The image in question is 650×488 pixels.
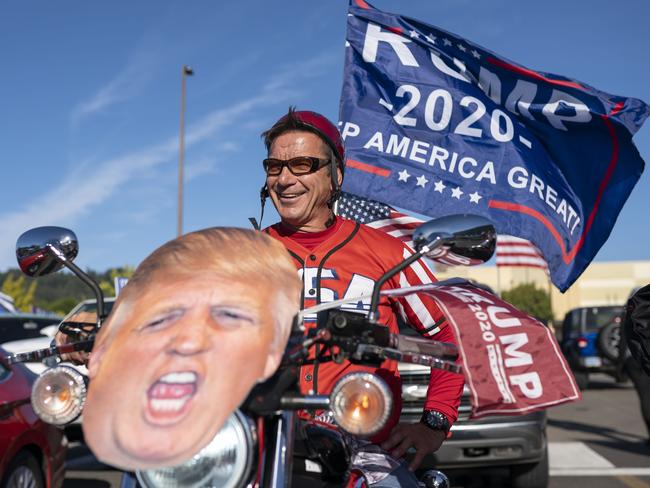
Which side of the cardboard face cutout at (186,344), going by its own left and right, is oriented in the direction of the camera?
front

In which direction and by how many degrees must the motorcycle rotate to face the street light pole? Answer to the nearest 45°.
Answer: approximately 135° to its right

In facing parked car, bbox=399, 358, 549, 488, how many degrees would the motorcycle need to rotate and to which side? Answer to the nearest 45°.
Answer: approximately 180°

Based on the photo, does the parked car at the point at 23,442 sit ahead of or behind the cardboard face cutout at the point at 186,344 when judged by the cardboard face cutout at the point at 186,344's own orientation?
behind

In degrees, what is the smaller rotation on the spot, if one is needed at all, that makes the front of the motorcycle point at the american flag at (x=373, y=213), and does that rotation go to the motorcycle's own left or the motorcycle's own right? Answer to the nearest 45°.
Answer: approximately 135° to the motorcycle's own right

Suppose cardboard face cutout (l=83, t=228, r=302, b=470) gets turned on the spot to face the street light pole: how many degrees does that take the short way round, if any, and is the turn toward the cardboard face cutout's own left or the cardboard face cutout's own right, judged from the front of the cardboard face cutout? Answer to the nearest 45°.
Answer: approximately 180°

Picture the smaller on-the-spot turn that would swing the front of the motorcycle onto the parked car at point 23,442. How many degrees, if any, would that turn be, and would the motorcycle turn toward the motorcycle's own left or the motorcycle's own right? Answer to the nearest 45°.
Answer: approximately 90° to the motorcycle's own right

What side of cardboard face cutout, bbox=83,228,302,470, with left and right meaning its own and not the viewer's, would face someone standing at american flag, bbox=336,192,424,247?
back

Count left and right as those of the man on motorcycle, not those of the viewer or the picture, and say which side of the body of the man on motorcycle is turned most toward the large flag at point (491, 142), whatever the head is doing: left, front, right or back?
back

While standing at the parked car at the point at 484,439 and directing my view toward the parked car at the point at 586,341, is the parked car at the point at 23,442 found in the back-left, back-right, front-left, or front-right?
back-left

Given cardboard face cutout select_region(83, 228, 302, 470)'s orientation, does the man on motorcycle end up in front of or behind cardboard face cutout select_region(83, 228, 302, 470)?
behind

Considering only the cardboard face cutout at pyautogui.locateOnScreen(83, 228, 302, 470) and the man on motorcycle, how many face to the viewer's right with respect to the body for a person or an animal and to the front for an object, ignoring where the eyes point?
0

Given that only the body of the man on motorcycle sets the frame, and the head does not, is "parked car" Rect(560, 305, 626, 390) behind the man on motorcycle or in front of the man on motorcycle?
behind

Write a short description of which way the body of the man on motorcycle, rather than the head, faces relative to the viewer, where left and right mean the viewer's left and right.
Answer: facing the viewer and to the left of the viewer

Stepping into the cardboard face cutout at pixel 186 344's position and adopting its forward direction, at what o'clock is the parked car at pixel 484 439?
The parked car is roughly at 7 o'clock from the cardboard face cutout.
